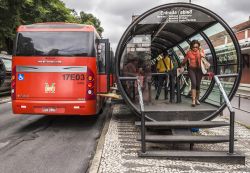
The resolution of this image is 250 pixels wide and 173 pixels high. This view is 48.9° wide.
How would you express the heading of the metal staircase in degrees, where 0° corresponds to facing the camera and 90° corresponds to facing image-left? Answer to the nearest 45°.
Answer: approximately 0°

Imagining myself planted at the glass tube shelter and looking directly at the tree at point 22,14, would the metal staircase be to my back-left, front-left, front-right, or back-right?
back-left

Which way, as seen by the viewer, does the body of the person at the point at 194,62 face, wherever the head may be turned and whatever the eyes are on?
toward the camera

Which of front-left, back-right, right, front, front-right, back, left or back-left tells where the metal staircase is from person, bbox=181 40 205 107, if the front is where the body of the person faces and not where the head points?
front

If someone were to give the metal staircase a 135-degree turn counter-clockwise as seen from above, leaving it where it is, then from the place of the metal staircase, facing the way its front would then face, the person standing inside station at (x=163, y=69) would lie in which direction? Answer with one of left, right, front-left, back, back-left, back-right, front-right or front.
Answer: front-left

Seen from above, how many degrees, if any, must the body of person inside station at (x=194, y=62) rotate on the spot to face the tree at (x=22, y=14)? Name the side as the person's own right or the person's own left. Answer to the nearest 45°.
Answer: approximately 135° to the person's own right

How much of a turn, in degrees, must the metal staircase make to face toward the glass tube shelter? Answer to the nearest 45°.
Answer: approximately 180°
